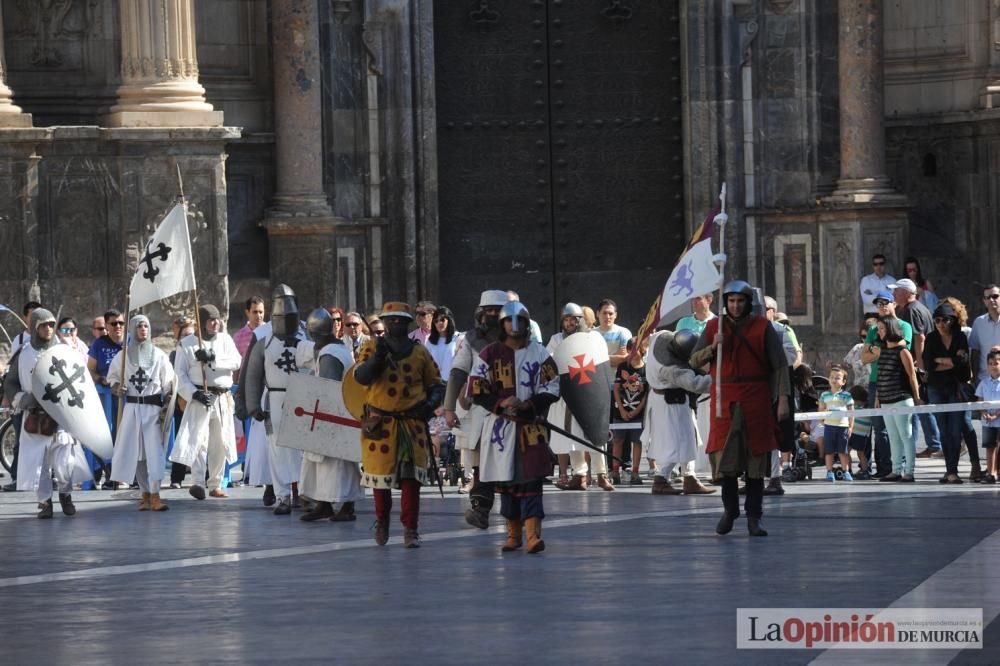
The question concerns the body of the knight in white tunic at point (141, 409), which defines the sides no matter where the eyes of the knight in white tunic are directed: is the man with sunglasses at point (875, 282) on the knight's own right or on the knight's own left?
on the knight's own left

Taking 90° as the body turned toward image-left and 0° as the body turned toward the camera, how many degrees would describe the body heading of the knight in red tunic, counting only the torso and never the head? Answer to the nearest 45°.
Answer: approximately 0°

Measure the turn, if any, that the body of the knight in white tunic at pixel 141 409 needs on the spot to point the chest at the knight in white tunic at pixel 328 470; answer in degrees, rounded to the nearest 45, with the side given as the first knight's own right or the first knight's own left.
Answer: approximately 45° to the first knight's own left

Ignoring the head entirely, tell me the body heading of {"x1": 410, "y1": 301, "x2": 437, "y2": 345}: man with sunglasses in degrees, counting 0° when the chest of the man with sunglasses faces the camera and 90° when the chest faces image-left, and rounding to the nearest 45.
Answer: approximately 0°

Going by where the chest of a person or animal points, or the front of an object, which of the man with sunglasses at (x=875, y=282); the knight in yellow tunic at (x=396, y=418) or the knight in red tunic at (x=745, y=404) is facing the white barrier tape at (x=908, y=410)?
the man with sunglasses

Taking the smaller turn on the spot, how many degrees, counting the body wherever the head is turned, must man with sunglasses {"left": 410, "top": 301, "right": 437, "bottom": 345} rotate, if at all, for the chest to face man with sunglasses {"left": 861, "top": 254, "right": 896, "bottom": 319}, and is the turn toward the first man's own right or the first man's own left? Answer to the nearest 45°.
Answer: approximately 135° to the first man's own left

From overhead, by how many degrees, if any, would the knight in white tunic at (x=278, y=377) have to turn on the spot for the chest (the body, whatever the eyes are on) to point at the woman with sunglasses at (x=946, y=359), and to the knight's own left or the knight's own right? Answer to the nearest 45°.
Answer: approximately 90° to the knight's own left
